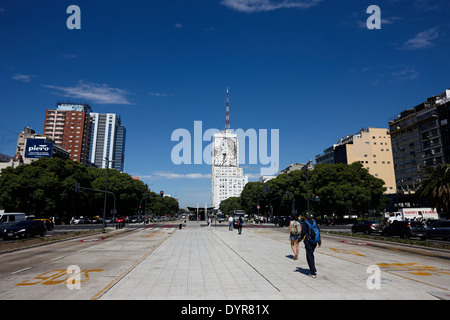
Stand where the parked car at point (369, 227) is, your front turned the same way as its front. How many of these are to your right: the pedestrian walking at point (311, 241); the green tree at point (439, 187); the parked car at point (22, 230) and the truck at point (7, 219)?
1

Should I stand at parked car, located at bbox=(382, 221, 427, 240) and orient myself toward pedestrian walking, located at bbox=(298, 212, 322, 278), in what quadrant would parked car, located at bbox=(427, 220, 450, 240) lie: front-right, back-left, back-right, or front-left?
back-left

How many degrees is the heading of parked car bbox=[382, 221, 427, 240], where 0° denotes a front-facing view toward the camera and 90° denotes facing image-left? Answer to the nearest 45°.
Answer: approximately 135°

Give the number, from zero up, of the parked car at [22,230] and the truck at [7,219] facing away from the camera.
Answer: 0

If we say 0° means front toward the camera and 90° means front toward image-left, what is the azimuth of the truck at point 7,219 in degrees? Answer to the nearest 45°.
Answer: approximately 45°

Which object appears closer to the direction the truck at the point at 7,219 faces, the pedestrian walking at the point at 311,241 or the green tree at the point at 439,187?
the pedestrian walking

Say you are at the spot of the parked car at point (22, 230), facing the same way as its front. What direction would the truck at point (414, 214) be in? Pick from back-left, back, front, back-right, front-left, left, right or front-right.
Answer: back-left

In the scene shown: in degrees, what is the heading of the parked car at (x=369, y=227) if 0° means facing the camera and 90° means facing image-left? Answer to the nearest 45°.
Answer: approximately 135°

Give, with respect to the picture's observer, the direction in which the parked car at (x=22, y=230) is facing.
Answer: facing the viewer and to the left of the viewer

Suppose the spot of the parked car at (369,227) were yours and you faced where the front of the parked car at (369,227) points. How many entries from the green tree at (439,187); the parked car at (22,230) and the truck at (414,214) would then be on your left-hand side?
1

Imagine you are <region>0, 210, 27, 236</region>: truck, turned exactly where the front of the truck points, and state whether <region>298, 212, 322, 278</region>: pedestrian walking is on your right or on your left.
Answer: on your left

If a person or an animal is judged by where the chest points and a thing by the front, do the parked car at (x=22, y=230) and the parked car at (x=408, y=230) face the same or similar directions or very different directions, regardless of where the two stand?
very different directions

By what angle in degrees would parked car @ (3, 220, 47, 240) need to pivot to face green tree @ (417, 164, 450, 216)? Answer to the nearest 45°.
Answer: approximately 135° to its left

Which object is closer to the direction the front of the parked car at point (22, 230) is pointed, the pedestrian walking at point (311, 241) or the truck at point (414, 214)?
the pedestrian walking

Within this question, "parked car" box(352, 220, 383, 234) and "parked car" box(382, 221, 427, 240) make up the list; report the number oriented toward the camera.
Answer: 0

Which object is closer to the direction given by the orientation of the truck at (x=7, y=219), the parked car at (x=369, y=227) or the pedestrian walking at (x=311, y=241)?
the pedestrian walking

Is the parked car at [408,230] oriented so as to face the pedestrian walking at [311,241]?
no
